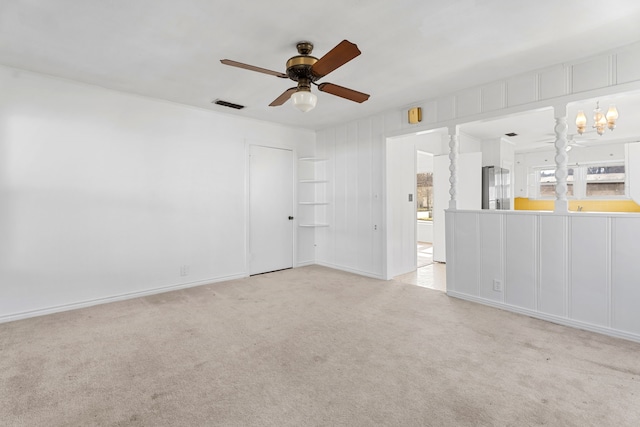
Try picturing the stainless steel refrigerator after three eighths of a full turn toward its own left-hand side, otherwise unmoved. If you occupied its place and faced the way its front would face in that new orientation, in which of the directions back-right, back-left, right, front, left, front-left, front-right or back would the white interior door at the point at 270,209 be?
back-left

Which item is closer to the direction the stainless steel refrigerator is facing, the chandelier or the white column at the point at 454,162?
the chandelier

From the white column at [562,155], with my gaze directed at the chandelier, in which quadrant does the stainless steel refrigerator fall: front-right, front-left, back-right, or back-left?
front-left

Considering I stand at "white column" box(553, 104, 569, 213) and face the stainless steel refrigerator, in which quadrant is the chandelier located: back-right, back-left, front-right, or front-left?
front-right

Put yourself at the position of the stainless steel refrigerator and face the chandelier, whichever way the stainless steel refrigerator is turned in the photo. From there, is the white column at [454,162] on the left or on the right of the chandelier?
right

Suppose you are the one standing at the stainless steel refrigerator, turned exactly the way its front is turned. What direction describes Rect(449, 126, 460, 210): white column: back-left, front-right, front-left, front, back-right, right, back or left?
front-right

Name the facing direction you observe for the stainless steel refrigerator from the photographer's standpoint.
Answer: facing the viewer and to the right of the viewer

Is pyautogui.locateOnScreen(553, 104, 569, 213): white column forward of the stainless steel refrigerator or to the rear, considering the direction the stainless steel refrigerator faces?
forward
